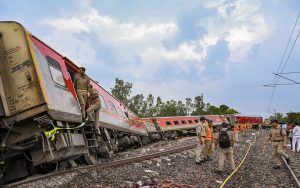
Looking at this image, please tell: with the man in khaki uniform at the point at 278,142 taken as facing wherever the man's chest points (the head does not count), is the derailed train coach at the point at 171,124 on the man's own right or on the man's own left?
on the man's own right

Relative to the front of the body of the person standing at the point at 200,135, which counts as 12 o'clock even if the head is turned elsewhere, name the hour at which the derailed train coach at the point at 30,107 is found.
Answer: The derailed train coach is roughly at 4 o'clock from the person standing.

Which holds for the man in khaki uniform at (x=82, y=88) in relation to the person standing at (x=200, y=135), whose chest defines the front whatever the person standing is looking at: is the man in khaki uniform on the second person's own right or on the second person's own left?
on the second person's own right
